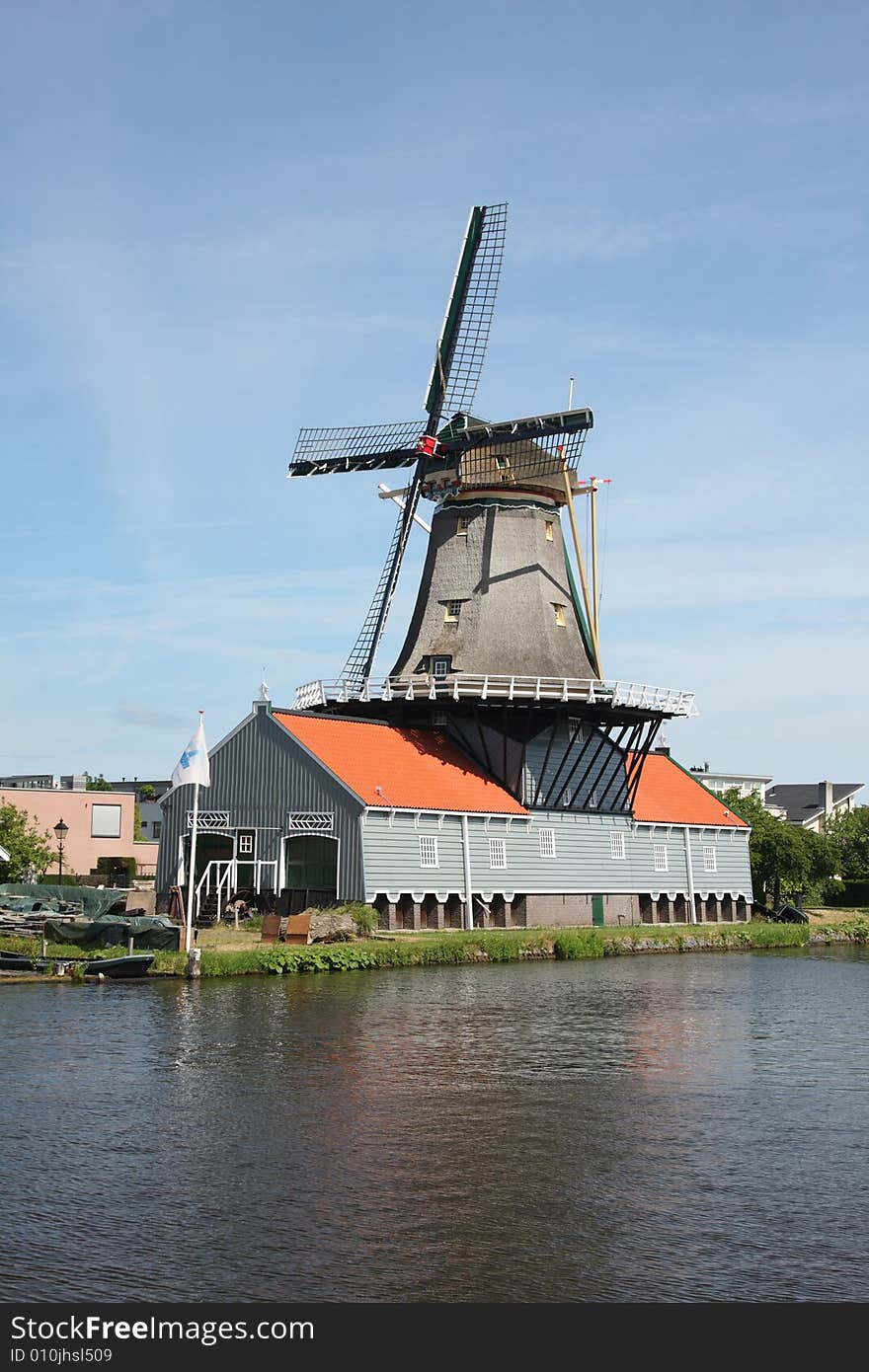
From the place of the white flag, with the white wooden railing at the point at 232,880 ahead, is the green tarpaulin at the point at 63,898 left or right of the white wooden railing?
left

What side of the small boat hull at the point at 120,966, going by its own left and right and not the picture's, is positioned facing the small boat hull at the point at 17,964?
back

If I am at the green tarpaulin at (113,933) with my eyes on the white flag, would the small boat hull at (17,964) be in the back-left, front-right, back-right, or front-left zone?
back-right

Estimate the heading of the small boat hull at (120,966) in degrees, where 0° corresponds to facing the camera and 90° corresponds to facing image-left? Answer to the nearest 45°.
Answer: approximately 270°

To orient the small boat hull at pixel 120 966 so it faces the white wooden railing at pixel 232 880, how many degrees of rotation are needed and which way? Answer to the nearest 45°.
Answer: approximately 90° to its left
